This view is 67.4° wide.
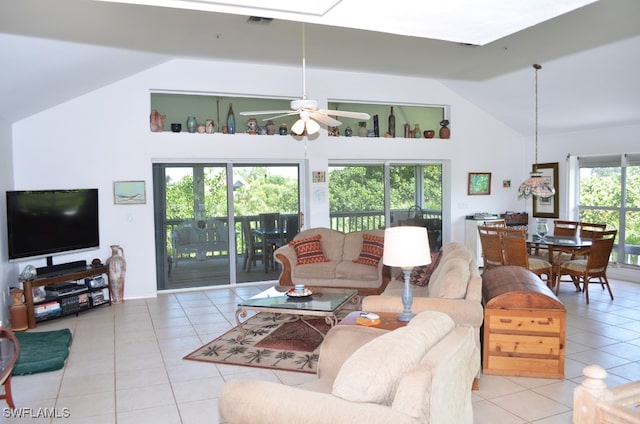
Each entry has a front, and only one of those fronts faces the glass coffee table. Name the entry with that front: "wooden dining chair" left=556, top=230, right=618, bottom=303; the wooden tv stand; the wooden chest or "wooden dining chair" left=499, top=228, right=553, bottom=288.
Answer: the wooden tv stand

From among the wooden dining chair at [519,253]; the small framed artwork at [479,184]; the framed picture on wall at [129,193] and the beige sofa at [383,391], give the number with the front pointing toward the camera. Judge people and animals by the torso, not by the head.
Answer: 2

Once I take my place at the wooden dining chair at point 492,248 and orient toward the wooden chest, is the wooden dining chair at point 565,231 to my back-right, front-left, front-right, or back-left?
back-left

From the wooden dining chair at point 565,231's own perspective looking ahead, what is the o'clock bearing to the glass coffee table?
The glass coffee table is roughly at 1 o'clock from the wooden dining chair.

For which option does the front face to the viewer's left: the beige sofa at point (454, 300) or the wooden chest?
the beige sofa

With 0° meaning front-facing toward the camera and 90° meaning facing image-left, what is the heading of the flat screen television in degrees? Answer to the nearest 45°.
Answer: approximately 315°

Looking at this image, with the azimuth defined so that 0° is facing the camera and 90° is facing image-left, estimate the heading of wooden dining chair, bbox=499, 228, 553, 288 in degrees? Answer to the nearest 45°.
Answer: approximately 225°

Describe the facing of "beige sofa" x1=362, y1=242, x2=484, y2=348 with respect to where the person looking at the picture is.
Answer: facing to the left of the viewer

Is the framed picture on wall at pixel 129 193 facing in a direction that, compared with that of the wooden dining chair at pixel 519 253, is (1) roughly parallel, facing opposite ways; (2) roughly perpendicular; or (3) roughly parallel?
roughly perpendicular

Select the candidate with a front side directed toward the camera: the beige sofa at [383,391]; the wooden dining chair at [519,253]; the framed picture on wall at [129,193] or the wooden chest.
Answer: the framed picture on wall

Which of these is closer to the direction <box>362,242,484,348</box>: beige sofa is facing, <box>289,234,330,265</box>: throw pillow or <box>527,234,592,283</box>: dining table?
the throw pillow
